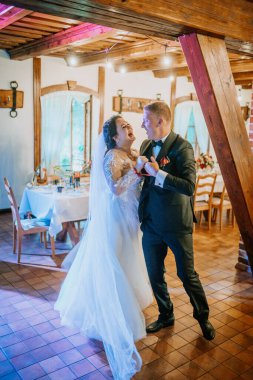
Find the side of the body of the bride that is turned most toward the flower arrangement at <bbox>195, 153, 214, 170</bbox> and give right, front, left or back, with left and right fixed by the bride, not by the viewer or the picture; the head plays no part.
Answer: left

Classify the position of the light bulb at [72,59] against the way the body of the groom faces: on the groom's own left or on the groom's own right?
on the groom's own right

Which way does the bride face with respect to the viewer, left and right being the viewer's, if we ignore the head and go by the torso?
facing to the right of the viewer

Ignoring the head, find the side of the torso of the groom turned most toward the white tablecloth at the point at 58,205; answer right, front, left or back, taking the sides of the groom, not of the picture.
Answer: right

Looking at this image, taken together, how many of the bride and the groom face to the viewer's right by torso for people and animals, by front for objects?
1

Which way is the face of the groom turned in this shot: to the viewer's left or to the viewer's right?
to the viewer's left

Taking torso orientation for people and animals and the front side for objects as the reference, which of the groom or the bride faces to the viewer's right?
the bride
